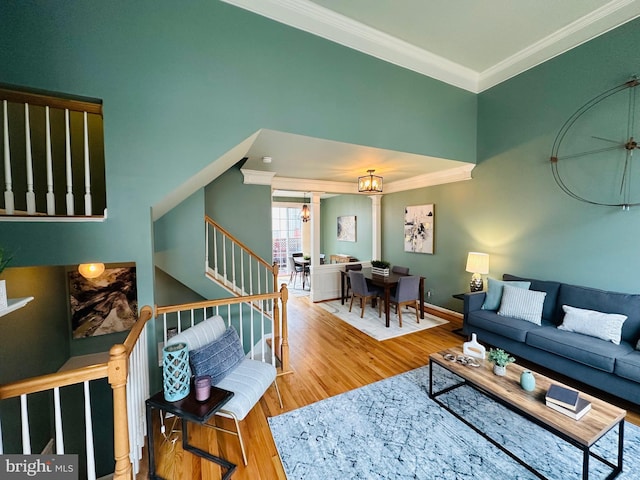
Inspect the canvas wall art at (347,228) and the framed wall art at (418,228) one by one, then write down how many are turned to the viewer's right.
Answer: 0

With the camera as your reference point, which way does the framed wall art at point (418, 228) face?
facing the viewer and to the left of the viewer

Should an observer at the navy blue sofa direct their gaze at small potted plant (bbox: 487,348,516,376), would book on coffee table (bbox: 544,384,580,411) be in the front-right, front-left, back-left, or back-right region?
front-left

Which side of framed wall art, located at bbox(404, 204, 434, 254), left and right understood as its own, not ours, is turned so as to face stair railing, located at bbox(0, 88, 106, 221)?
front

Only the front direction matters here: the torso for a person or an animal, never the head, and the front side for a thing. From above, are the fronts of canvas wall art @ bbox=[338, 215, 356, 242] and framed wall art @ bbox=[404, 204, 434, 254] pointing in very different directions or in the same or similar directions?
same or similar directions

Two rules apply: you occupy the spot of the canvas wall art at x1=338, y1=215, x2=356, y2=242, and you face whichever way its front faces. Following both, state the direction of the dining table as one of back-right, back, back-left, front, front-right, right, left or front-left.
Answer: front-left

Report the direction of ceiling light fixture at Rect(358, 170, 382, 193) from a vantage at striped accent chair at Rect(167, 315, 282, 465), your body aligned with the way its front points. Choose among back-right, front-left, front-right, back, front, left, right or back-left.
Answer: left

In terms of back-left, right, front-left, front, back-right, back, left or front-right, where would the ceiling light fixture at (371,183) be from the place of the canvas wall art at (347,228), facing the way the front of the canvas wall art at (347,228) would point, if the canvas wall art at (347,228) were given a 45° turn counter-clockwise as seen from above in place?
front

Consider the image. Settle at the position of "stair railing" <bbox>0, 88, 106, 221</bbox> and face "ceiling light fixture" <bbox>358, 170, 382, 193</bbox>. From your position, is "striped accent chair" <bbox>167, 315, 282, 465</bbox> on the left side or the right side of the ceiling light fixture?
right

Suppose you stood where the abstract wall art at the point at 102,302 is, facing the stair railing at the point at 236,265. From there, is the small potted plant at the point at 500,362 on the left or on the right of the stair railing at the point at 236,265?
right

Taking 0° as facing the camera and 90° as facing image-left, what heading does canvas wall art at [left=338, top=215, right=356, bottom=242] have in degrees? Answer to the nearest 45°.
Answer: approximately 45°

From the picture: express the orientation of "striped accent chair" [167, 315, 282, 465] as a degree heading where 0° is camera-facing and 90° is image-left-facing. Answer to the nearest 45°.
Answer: approximately 315°
